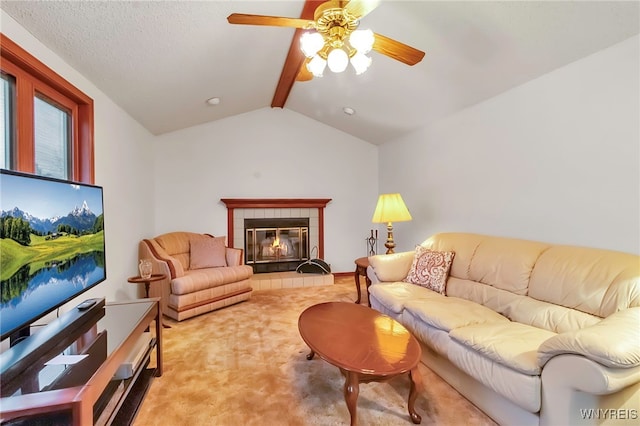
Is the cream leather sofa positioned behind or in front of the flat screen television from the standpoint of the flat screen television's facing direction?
in front

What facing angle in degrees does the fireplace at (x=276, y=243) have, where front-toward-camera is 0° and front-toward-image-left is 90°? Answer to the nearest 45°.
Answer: approximately 0°

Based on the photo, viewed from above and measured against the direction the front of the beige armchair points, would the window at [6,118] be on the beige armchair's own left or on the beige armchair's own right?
on the beige armchair's own right

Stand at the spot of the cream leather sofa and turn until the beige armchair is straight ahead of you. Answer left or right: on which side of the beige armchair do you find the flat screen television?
left

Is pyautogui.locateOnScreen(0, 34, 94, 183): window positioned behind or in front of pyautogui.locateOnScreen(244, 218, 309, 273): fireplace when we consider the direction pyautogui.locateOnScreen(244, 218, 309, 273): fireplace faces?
in front

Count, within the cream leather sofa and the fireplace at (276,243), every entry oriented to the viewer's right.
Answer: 0

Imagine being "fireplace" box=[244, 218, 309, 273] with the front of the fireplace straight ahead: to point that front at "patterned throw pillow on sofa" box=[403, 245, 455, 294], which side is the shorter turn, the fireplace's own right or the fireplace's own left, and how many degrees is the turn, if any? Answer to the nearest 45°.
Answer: approximately 45° to the fireplace's own left

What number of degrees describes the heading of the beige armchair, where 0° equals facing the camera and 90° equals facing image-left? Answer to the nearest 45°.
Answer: approximately 315°

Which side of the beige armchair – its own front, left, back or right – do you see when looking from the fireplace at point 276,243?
left

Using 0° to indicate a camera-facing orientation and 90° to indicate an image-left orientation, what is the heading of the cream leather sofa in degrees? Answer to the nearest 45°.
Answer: approximately 45°

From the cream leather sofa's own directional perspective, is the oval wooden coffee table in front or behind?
in front
